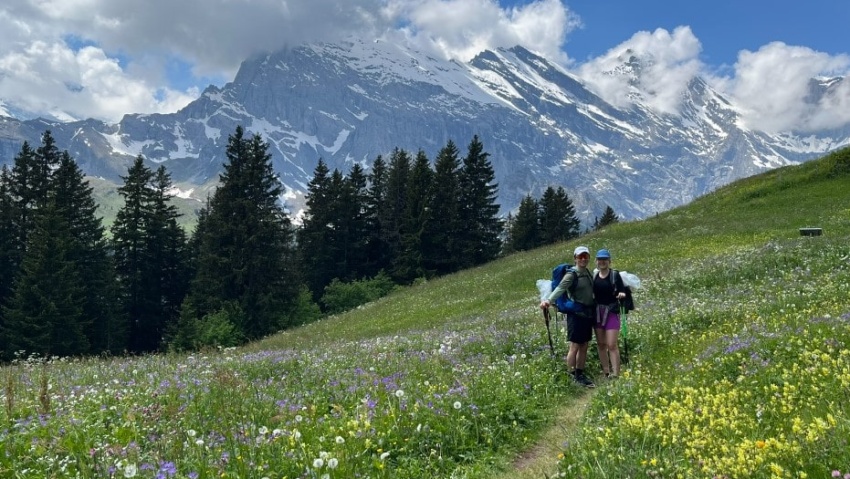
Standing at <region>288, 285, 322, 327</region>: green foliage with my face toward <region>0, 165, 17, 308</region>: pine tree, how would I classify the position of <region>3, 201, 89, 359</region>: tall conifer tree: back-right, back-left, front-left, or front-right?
front-left

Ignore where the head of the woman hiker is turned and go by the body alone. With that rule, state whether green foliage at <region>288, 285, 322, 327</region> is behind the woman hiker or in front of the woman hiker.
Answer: behind

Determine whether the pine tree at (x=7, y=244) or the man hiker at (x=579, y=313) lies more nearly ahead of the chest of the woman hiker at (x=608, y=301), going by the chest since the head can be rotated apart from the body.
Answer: the man hiker

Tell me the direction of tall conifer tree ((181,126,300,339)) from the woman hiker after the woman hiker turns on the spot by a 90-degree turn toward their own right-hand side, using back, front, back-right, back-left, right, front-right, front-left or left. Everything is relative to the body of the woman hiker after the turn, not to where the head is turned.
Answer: front-right

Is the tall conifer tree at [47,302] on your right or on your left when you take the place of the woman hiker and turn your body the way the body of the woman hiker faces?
on your right

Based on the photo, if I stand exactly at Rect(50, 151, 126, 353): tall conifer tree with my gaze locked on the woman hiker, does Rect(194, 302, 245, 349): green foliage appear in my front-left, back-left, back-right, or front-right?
front-left

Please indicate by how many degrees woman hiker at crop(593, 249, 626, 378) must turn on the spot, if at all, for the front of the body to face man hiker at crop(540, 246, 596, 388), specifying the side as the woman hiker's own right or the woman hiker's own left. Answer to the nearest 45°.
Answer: approximately 90° to the woman hiker's own right

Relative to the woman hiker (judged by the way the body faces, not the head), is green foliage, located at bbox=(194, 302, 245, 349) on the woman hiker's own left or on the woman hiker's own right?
on the woman hiker's own right

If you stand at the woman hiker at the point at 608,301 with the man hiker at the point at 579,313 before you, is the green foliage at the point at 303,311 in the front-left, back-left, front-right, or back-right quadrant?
front-right

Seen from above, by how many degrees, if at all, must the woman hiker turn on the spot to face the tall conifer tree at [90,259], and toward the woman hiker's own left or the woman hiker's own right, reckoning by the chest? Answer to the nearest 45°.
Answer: approximately 135° to the woman hiker's own right

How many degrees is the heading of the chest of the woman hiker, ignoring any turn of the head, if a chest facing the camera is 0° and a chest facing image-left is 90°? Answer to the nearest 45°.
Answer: approximately 0°

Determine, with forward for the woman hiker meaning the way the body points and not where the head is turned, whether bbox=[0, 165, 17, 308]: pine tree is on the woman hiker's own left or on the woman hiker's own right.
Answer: on the woman hiker's own right
